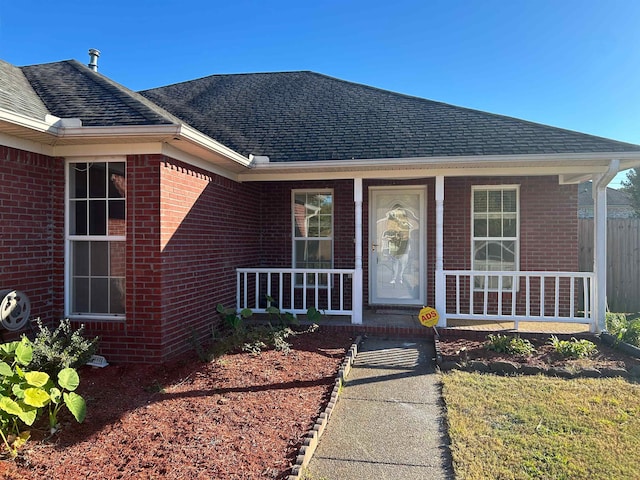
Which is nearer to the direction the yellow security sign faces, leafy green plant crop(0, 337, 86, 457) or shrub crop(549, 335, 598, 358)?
the leafy green plant

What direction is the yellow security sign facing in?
toward the camera

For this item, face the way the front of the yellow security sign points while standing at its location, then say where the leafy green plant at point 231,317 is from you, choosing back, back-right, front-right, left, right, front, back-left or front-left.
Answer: right

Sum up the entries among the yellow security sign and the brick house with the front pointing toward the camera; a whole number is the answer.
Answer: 2

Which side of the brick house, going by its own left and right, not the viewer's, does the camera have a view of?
front

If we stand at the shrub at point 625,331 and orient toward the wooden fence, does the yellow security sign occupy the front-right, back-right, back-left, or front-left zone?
back-left

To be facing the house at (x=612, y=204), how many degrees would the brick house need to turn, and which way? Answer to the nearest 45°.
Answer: approximately 135° to its left

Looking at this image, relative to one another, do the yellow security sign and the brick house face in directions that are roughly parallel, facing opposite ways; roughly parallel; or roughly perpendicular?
roughly parallel

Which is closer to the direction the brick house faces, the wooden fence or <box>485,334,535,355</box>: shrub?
the shrub

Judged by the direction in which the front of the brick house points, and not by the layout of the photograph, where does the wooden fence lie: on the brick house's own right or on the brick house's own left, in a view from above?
on the brick house's own left

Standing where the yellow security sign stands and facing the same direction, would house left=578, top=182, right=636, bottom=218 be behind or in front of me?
behind

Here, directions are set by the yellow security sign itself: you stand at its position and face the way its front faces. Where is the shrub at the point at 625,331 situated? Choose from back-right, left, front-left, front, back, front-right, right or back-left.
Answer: left

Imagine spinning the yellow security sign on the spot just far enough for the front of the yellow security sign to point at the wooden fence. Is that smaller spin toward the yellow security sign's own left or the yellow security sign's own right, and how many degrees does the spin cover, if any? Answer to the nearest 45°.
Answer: approximately 135° to the yellow security sign's own left
